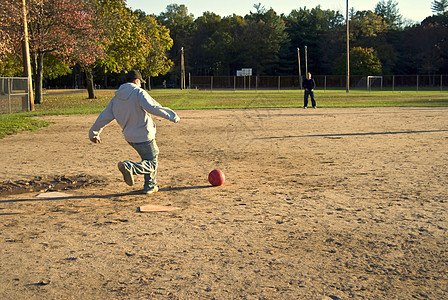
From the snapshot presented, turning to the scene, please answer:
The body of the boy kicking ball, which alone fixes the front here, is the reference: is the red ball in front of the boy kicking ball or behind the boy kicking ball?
in front

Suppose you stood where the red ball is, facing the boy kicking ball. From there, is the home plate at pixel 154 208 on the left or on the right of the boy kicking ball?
left

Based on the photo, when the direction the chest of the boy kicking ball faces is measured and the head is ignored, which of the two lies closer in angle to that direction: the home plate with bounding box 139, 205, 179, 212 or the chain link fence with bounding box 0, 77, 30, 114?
the chain link fence

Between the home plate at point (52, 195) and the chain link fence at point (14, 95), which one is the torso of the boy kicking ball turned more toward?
the chain link fence

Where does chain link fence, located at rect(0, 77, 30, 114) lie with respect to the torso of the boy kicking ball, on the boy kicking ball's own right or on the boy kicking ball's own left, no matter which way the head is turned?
on the boy kicking ball's own left

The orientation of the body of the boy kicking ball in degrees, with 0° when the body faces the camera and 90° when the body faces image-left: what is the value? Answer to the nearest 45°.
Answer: approximately 225°

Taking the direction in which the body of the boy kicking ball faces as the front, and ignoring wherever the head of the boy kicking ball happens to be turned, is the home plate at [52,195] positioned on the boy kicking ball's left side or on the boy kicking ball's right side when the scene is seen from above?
on the boy kicking ball's left side

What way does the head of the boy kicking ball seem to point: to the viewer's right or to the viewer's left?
to the viewer's right

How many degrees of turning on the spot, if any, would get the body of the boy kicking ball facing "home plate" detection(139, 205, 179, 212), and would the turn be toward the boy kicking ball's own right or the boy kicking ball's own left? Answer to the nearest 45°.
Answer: approximately 135° to the boy kicking ball's own right

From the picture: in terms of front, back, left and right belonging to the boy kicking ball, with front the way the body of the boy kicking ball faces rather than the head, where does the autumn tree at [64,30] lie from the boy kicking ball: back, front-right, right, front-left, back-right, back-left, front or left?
front-left

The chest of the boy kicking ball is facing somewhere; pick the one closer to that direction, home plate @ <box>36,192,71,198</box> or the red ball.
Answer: the red ball
